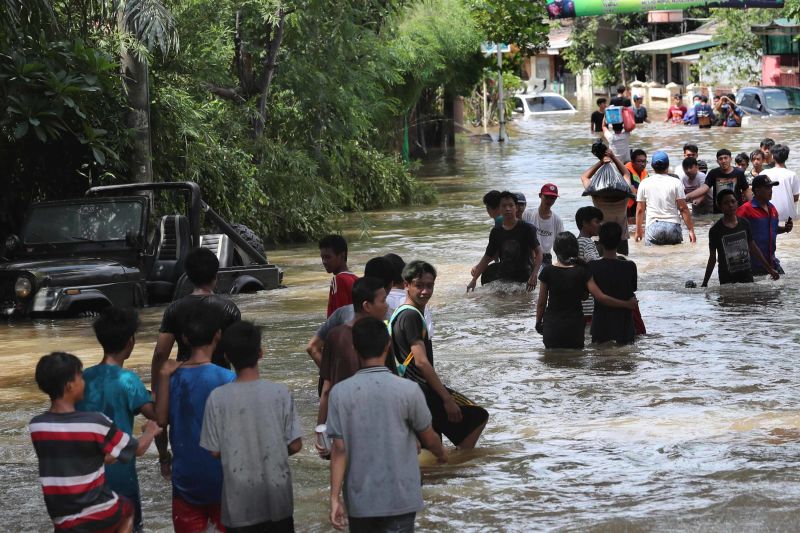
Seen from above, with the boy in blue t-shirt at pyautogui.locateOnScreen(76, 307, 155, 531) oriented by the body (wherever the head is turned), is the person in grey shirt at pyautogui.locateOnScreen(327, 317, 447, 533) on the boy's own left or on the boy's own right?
on the boy's own right

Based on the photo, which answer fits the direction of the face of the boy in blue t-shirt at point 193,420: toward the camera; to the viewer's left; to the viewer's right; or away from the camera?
away from the camera

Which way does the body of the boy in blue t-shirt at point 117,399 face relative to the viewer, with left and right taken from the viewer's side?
facing away from the viewer and to the right of the viewer

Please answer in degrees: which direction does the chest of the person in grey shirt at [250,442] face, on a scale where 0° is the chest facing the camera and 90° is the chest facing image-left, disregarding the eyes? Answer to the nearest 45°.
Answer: approximately 180°

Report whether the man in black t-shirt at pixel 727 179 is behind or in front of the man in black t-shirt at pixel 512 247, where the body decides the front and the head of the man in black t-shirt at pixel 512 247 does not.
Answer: behind

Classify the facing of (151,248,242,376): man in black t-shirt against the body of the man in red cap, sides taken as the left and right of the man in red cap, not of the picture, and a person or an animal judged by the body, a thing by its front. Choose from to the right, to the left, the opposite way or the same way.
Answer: the opposite way

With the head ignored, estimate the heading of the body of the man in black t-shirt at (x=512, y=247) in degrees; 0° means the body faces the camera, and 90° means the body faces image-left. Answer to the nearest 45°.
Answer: approximately 0°

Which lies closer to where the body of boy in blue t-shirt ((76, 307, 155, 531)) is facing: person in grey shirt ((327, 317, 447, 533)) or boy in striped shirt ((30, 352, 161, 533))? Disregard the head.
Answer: the person in grey shirt

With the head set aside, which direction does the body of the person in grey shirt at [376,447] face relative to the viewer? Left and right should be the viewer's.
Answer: facing away from the viewer

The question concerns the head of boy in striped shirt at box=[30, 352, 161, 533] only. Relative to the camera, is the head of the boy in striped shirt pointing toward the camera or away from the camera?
away from the camera

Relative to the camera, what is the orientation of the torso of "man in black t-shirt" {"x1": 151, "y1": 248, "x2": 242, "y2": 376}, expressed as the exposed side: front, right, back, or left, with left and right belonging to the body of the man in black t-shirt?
back

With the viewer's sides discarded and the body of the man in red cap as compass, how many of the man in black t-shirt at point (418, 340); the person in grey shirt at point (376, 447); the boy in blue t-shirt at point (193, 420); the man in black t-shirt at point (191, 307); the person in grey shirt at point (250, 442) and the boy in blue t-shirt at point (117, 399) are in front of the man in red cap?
6

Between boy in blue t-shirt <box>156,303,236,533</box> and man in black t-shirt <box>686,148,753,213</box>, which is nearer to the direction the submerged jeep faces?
the boy in blue t-shirt

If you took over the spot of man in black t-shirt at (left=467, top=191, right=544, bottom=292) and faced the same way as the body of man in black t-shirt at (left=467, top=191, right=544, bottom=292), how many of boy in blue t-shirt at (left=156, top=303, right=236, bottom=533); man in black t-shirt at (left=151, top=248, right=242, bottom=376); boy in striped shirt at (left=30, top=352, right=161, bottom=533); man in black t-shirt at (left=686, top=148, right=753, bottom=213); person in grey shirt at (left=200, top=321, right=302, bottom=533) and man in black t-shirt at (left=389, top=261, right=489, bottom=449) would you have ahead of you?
5

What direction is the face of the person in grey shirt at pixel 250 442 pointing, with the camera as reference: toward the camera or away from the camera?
away from the camera

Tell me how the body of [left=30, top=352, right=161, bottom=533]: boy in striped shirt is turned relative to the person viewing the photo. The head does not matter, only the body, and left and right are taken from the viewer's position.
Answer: facing away from the viewer and to the right of the viewer

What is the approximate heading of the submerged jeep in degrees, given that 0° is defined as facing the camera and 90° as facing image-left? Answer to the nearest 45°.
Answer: approximately 45°

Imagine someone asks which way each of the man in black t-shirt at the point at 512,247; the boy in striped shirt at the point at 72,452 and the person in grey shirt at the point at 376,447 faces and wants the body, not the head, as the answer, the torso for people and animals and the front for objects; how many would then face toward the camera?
1
